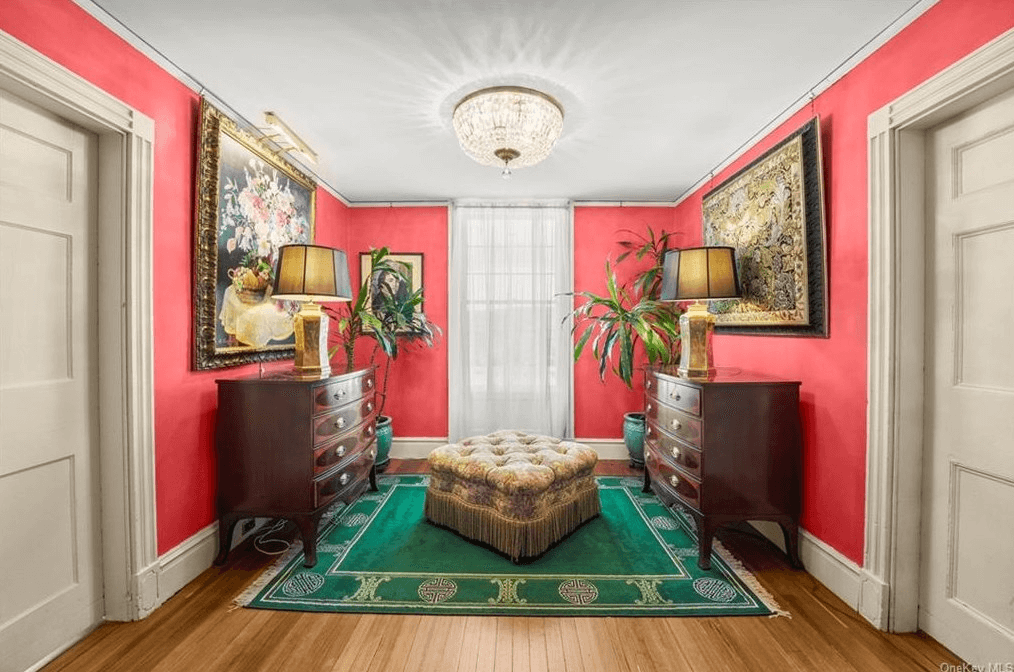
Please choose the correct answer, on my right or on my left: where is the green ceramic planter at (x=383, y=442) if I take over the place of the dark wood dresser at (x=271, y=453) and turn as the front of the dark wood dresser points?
on my left

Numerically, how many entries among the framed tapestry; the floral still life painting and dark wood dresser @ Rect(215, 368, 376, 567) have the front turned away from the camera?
0

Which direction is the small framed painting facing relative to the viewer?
toward the camera

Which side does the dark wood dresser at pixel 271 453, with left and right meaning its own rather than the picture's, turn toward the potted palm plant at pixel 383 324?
left

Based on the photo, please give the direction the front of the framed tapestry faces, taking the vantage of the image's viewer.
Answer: facing the viewer and to the left of the viewer

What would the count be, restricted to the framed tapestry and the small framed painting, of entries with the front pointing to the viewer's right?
0

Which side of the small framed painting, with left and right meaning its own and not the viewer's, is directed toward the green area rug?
front

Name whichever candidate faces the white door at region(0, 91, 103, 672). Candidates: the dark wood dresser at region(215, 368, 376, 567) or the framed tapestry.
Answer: the framed tapestry

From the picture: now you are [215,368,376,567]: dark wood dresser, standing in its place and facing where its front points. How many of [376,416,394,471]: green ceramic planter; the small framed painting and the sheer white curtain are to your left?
3

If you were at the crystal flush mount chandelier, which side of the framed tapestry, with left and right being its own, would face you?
front

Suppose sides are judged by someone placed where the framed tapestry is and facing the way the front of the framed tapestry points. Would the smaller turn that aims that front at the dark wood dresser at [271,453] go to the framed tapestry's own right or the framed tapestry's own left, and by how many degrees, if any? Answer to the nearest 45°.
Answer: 0° — it already faces it

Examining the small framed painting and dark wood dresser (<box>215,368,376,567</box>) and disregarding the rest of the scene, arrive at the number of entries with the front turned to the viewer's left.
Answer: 0

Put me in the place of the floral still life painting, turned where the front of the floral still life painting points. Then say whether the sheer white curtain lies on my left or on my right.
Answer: on my left

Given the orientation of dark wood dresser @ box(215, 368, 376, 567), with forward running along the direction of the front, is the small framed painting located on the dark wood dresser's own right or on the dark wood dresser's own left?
on the dark wood dresser's own left

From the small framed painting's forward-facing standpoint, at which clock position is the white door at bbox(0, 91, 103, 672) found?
The white door is roughly at 1 o'clock from the small framed painting.

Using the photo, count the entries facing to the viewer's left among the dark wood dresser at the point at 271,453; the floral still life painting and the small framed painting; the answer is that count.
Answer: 0

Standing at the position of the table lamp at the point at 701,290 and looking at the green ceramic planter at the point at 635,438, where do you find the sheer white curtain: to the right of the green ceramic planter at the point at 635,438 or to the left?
left

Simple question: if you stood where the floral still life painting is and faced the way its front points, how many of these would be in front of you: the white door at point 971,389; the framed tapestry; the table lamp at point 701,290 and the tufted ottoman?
4

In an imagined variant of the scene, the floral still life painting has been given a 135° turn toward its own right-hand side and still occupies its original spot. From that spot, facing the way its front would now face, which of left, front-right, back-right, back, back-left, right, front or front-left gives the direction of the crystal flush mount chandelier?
back-left
